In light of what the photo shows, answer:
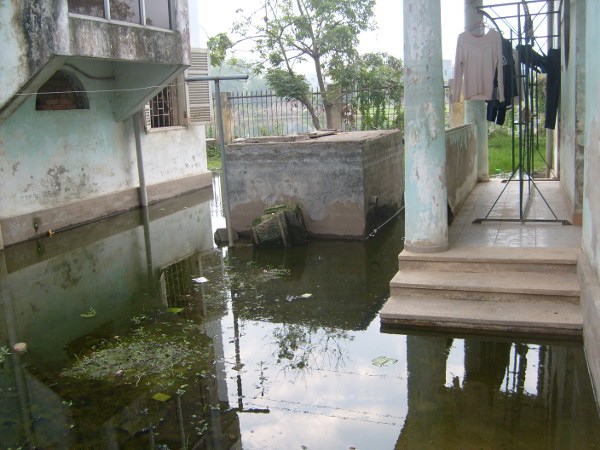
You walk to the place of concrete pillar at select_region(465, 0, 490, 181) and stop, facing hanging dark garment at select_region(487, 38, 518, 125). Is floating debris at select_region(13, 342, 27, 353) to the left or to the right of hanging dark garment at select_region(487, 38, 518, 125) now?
right

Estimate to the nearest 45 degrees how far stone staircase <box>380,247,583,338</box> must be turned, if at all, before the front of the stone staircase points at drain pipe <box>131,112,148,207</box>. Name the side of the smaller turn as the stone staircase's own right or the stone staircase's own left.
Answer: approximately 135° to the stone staircase's own right

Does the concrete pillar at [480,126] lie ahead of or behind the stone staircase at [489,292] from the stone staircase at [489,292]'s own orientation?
behind

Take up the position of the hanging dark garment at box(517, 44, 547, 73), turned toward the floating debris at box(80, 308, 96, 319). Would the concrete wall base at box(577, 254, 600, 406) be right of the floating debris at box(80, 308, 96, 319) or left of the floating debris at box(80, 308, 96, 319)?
left

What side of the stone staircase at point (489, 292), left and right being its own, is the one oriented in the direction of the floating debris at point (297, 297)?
right

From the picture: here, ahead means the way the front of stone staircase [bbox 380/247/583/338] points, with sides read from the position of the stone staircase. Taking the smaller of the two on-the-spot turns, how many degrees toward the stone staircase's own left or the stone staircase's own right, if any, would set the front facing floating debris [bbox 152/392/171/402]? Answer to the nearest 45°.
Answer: approximately 45° to the stone staircase's own right

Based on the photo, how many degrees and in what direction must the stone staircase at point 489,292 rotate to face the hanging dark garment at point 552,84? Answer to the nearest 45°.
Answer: approximately 180°

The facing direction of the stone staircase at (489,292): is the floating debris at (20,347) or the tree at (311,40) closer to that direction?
the floating debris

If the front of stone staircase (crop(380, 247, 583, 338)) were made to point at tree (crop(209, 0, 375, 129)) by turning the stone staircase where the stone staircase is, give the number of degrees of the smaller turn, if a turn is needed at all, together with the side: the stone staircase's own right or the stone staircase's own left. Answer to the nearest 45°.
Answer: approximately 180°

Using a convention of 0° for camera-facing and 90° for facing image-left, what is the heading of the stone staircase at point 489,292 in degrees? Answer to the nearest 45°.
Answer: approximately 0°

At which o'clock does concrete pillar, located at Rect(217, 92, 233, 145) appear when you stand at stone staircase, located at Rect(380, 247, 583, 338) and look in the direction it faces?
The concrete pillar is roughly at 5 o'clock from the stone staircase.

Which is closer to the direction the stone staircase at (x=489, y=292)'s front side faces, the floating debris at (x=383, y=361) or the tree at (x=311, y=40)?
the floating debris

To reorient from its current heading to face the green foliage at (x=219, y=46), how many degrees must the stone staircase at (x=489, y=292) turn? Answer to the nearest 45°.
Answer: approximately 135° to its right

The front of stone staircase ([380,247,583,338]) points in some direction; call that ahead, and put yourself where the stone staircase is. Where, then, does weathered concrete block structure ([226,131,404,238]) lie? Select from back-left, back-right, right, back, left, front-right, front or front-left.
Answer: back-right
